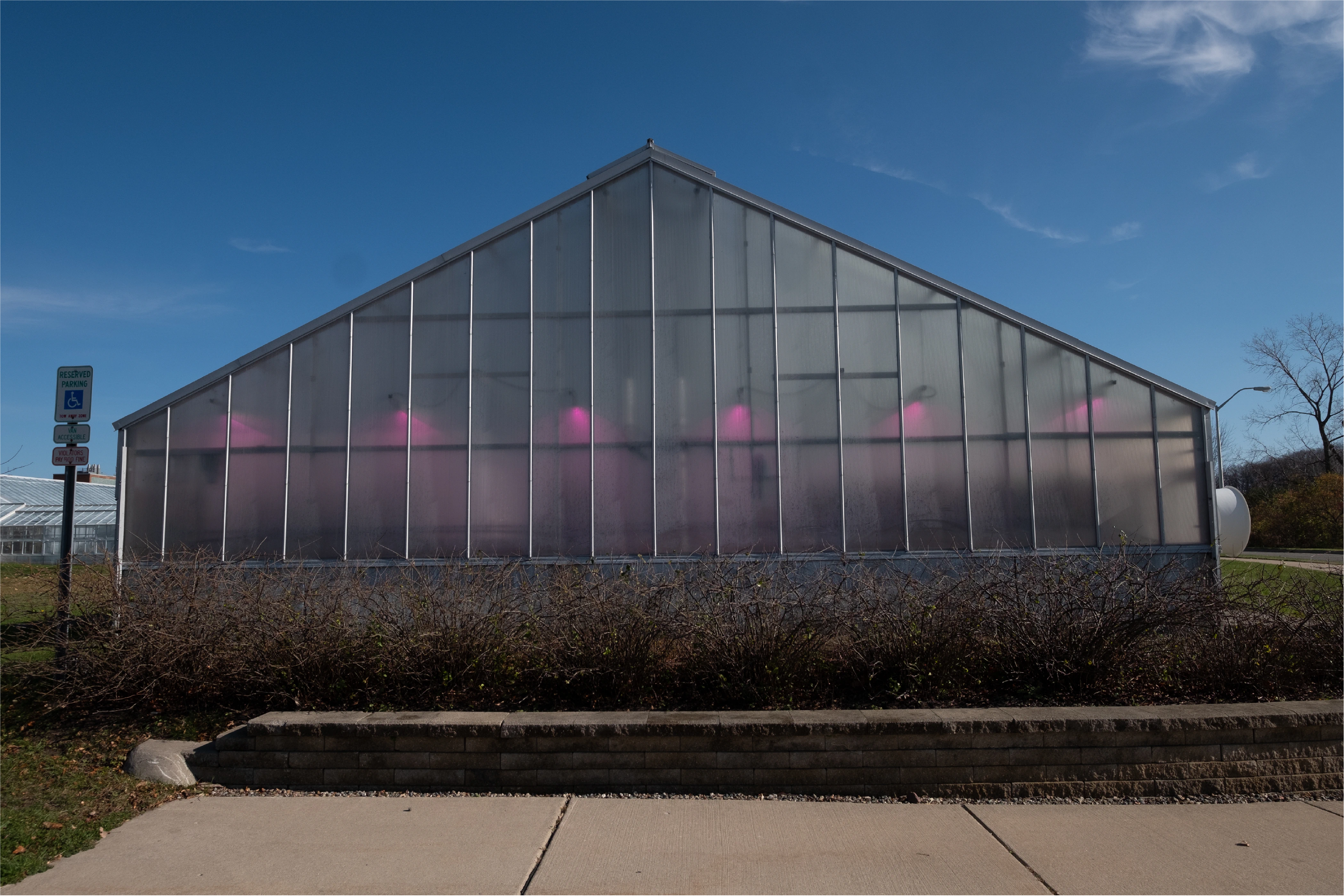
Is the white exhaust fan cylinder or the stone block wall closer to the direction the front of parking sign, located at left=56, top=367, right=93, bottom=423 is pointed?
the stone block wall

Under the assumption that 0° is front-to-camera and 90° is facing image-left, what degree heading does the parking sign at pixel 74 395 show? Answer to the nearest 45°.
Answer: approximately 0°

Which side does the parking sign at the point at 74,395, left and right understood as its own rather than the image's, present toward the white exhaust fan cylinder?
left

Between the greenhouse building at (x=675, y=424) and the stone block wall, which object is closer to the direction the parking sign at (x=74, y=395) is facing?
the stone block wall

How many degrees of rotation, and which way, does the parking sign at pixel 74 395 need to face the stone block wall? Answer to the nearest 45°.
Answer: approximately 45° to its left

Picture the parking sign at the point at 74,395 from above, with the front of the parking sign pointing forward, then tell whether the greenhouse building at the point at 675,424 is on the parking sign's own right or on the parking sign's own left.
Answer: on the parking sign's own left
